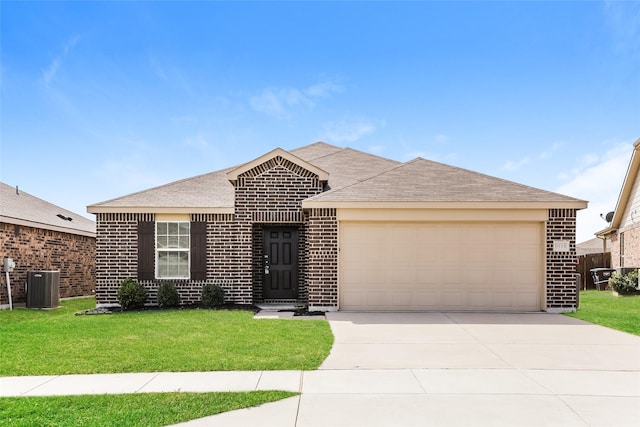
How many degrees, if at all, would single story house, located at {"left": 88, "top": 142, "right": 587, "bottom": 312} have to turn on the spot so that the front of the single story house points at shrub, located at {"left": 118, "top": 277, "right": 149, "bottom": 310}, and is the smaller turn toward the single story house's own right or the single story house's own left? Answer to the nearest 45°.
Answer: approximately 90° to the single story house's own right

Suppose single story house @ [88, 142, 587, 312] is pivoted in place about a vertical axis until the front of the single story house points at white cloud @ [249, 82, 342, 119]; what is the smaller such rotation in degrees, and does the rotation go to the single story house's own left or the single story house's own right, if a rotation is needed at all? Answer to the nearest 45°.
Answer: approximately 135° to the single story house's own right

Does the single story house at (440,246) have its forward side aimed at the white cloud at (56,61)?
no

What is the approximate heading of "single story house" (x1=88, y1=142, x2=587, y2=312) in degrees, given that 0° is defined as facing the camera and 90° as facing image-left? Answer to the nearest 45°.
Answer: approximately 0°

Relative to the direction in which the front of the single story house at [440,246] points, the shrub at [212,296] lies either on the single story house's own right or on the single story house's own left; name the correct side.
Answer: on the single story house's own right

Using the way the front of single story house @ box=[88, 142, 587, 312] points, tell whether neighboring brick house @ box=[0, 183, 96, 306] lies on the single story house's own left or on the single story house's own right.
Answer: on the single story house's own right

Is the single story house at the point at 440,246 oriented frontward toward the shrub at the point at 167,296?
no

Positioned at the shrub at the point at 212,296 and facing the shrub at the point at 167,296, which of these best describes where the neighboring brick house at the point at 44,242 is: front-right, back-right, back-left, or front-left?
front-right

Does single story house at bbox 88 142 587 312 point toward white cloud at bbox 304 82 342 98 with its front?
no
